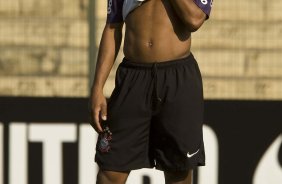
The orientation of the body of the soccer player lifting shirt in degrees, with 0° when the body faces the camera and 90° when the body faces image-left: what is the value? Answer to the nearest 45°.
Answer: approximately 0°
